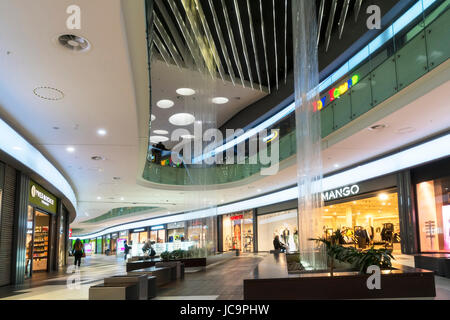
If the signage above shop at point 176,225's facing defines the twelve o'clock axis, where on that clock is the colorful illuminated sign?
The colorful illuminated sign is roughly at 10 o'clock from the signage above shop.

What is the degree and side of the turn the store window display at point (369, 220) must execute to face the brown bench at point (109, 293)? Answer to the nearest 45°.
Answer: approximately 45° to its left

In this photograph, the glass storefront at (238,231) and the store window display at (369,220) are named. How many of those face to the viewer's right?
0

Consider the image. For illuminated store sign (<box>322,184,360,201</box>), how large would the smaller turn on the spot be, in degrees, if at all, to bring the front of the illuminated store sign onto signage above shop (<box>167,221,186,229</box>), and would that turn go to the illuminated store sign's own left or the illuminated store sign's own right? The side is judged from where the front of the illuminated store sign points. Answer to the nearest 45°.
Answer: approximately 90° to the illuminated store sign's own right

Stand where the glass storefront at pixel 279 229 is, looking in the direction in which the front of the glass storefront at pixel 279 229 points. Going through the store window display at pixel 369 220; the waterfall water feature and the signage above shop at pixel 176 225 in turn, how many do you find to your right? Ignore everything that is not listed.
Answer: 1

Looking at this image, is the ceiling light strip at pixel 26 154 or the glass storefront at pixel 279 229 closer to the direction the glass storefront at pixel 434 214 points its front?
the ceiling light strip

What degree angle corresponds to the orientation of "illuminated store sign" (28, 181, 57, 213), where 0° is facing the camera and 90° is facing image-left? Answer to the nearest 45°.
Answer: approximately 315°

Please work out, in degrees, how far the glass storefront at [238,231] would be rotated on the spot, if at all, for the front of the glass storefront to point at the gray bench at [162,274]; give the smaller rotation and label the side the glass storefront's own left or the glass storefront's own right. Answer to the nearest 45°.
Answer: approximately 45° to the glass storefront's own left

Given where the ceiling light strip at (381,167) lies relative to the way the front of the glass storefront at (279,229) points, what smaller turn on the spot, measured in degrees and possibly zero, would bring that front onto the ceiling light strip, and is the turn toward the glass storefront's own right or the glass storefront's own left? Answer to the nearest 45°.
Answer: approximately 45° to the glass storefront's own left

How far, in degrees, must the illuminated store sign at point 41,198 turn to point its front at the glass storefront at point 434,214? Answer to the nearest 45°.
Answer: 0° — it already faces it

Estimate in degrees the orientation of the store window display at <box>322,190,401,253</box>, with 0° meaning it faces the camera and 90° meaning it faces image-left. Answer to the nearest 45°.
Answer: approximately 45°

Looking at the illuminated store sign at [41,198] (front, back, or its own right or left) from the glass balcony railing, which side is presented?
front

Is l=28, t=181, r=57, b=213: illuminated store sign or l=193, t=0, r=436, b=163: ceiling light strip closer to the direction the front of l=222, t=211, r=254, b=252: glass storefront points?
the illuminated store sign

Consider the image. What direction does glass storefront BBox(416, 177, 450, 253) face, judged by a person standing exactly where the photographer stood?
facing the viewer and to the left of the viewer
